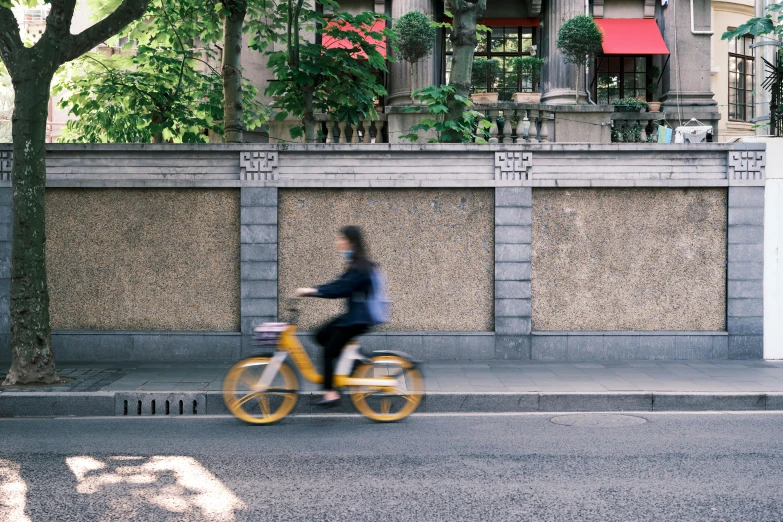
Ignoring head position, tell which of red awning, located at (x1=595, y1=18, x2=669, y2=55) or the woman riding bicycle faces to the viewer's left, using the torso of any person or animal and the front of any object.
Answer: the woman riding bicycle

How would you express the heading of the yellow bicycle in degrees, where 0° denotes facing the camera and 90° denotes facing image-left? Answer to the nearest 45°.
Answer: approximately 90°

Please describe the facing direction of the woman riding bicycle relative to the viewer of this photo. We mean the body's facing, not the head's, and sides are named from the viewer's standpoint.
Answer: facing to the left of the viewer

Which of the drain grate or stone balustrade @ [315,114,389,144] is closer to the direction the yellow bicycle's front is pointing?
the drain grate

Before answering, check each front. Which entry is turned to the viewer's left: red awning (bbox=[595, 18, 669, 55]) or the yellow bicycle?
the yellow bicycle

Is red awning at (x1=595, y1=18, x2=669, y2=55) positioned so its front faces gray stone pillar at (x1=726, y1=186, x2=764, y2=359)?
yes

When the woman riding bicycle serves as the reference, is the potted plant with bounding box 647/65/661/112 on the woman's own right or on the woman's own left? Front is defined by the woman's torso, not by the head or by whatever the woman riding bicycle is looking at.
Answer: on the woman's own right

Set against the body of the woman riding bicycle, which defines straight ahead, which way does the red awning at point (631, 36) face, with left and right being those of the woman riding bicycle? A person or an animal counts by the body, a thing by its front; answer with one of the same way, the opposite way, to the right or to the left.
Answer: to the left

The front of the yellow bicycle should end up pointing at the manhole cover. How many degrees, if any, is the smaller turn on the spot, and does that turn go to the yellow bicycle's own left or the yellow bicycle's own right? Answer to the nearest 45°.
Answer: approximately 180°

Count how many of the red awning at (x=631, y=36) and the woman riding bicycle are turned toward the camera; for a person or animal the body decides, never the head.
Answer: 1

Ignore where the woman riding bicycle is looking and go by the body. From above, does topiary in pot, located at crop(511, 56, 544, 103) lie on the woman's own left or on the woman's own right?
on the woman's own right
